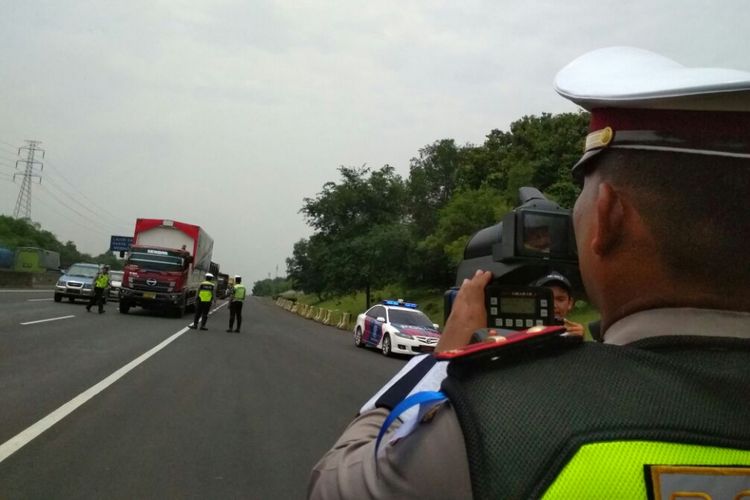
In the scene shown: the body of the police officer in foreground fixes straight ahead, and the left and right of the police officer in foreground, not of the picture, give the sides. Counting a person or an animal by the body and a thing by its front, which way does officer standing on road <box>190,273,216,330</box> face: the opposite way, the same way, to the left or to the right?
the same way

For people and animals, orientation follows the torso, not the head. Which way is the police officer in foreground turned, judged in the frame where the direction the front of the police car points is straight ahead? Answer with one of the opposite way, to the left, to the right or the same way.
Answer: the opposite way

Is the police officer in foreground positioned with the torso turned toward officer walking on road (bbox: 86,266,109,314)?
yes

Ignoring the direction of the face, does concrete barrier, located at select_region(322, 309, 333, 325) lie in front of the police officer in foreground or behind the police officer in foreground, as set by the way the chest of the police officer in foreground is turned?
in front

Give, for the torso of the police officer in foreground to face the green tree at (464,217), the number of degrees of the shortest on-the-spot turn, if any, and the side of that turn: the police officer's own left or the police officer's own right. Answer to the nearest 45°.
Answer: approximately 45° to the police officer's own right

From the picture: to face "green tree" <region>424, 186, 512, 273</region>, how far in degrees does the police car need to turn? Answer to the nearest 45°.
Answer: approximately 135° to its left

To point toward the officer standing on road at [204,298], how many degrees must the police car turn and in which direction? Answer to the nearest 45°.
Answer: approximately 135° to its right

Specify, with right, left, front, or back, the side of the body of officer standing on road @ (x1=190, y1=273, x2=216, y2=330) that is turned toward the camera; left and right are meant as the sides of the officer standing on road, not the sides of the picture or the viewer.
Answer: back

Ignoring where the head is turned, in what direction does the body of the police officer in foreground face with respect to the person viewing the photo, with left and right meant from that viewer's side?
facing away from the viewer and to the left of the viewer

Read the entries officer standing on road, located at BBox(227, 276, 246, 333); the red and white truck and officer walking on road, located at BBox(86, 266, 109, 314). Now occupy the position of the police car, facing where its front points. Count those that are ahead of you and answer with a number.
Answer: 0

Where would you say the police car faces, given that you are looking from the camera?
facing the viewer and to the right of the viewer

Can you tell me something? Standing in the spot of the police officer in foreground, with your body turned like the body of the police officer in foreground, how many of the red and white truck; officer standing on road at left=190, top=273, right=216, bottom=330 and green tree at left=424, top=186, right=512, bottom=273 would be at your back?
0

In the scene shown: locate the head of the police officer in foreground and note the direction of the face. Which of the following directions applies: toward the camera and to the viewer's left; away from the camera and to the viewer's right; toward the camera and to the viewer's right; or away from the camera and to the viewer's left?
away from the camera and to the viewer's left

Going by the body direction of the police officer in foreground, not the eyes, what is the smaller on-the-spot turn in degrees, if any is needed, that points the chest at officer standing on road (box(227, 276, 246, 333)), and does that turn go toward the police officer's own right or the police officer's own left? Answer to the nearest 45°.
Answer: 0° — they already face them

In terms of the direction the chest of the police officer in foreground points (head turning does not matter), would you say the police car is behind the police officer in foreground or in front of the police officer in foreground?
in front

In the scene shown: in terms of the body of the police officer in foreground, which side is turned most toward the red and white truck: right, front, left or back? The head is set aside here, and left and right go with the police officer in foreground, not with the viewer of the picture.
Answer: front

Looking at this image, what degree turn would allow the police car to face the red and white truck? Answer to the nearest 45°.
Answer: approximately 180°
